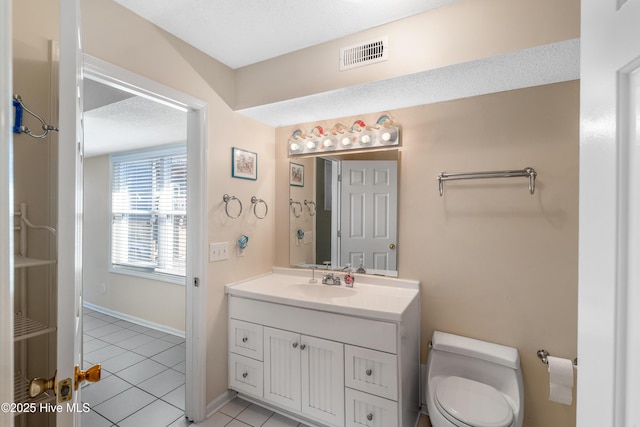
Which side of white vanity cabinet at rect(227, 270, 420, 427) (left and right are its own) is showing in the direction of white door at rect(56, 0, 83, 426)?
front

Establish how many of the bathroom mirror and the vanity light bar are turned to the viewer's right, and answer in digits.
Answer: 0

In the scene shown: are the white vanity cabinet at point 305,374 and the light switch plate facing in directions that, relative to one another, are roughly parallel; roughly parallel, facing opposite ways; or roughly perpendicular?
roughly perpendicular

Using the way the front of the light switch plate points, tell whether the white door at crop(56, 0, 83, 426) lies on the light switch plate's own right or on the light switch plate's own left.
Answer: on the light switch plate's own right

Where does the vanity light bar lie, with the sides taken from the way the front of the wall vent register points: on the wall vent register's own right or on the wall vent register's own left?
on the wall vent register's own right

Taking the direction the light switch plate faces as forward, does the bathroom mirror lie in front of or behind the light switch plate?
in front

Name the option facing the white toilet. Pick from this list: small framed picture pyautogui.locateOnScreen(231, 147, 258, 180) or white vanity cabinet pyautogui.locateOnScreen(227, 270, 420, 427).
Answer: the small framed picture

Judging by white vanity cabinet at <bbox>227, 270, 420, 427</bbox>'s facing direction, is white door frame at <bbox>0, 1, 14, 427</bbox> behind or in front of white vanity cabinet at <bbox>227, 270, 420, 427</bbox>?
in front

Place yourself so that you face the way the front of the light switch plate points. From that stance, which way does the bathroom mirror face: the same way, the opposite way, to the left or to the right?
to the right

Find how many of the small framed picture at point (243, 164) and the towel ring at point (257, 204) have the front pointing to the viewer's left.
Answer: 0

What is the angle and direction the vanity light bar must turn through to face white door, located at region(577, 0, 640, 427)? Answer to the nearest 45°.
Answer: approximately 45° to its left
